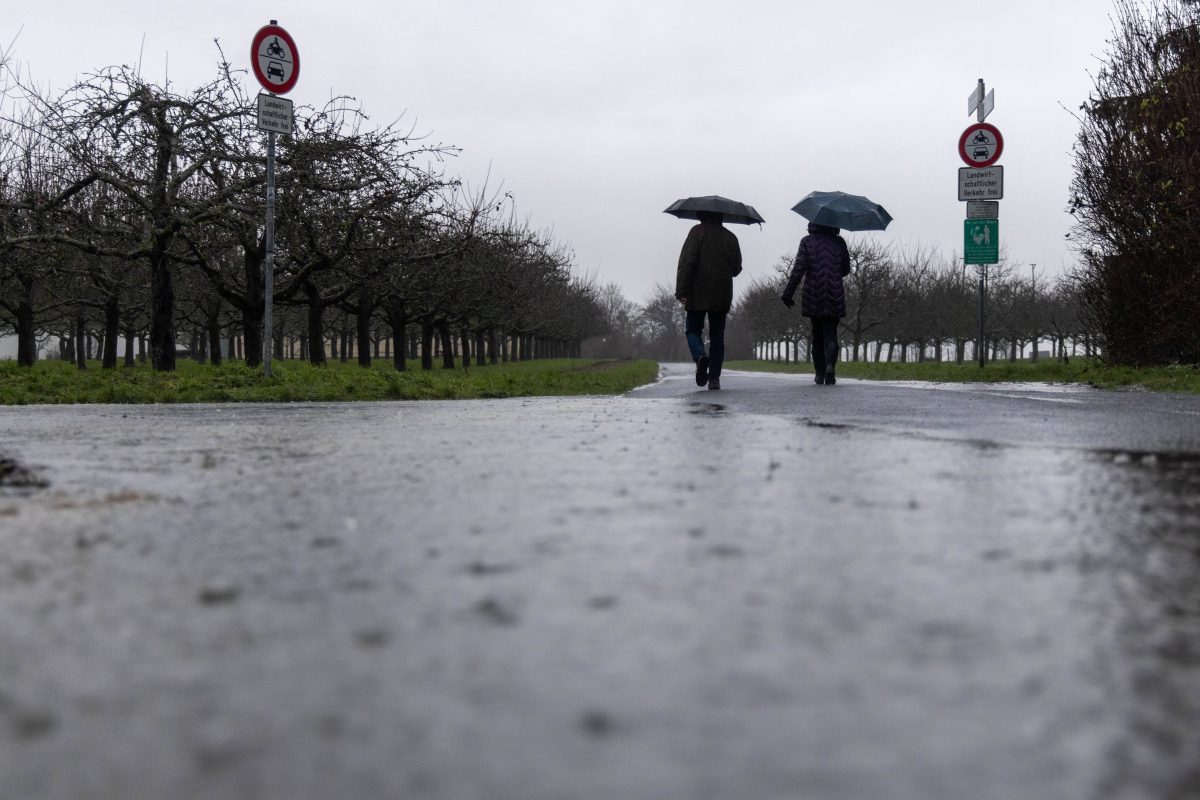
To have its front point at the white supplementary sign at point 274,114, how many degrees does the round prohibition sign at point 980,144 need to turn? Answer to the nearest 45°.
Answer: approximately 45° to its right

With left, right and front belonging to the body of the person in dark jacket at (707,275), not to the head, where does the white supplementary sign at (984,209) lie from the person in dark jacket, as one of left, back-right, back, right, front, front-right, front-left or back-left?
front-right

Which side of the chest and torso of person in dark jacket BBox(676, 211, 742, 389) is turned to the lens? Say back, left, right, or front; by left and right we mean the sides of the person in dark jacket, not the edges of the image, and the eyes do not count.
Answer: back

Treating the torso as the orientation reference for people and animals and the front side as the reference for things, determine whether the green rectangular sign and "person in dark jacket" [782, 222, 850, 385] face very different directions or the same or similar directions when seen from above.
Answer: very different directions

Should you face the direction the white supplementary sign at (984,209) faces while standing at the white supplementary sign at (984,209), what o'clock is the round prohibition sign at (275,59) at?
The round prohibition sign is roughly at 2 o'clock from the white supplementary sign.

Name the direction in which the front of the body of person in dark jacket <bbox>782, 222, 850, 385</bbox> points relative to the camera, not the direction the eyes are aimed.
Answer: away from the camera

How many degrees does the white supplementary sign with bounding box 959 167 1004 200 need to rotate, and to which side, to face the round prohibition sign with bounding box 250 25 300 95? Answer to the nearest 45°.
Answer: approximately 45° to its right

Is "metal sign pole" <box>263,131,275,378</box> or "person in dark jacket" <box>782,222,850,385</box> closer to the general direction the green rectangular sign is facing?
the person in dark jacket

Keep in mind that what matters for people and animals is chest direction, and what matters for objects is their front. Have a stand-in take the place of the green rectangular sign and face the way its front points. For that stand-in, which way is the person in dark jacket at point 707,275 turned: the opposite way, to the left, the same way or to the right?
the opposite way
